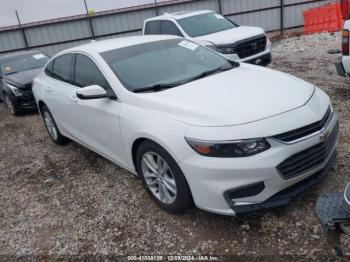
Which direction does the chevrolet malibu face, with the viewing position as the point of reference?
facing the viewer and to the right of the viewer

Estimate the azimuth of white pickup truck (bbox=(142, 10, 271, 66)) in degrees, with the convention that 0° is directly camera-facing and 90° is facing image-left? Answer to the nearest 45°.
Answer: approximately 315°

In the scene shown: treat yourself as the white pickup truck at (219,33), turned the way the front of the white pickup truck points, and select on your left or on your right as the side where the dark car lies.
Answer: on your right

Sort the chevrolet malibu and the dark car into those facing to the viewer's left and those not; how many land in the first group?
0

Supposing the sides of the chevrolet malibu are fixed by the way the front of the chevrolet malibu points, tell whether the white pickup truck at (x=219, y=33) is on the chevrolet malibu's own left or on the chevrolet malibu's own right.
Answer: on the chevrolet malibu's own left

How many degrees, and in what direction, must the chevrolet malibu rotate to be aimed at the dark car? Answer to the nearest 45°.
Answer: approximately 180°

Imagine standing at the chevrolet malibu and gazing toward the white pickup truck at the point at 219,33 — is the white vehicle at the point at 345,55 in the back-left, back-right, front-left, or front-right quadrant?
front-right

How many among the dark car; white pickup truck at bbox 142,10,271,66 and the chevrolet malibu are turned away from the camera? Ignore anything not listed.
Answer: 0

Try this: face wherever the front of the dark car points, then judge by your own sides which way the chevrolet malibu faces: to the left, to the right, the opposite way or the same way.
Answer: the same way

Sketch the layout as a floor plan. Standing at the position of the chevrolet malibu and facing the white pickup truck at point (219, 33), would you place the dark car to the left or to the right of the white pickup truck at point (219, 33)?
left
